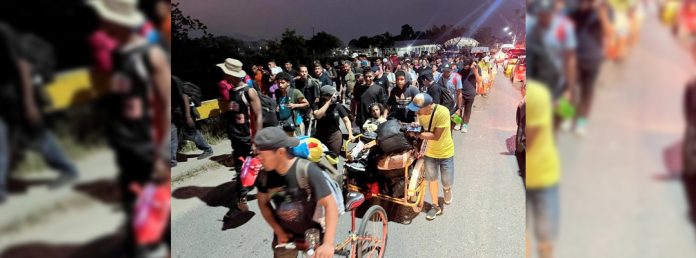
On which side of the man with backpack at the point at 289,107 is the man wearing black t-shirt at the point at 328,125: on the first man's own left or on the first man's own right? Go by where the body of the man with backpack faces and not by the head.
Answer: on the first man's own left

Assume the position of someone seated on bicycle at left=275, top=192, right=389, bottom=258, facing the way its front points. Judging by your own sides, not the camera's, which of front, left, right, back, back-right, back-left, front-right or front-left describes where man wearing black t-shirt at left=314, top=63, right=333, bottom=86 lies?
back-right

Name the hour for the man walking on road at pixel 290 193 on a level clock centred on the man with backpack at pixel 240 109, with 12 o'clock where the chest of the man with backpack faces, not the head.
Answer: The man walking on road is roughly at 10 o'clock from the man with backpack.

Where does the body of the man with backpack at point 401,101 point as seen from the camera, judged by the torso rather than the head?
toward the camera

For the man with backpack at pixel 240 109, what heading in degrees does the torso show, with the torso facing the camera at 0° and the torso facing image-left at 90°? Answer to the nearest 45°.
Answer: approximately 45°

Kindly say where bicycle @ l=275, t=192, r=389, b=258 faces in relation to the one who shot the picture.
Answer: facing the viewer and to the left of the viewer

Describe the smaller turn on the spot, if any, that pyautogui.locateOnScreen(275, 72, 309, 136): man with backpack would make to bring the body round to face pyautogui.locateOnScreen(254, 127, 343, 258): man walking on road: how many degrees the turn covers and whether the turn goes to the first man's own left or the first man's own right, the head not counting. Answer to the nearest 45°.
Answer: approximately 45° to the first man's own left

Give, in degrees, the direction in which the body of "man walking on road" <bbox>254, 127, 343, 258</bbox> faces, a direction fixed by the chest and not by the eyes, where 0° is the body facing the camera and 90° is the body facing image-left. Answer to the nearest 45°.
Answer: approximately 45°
